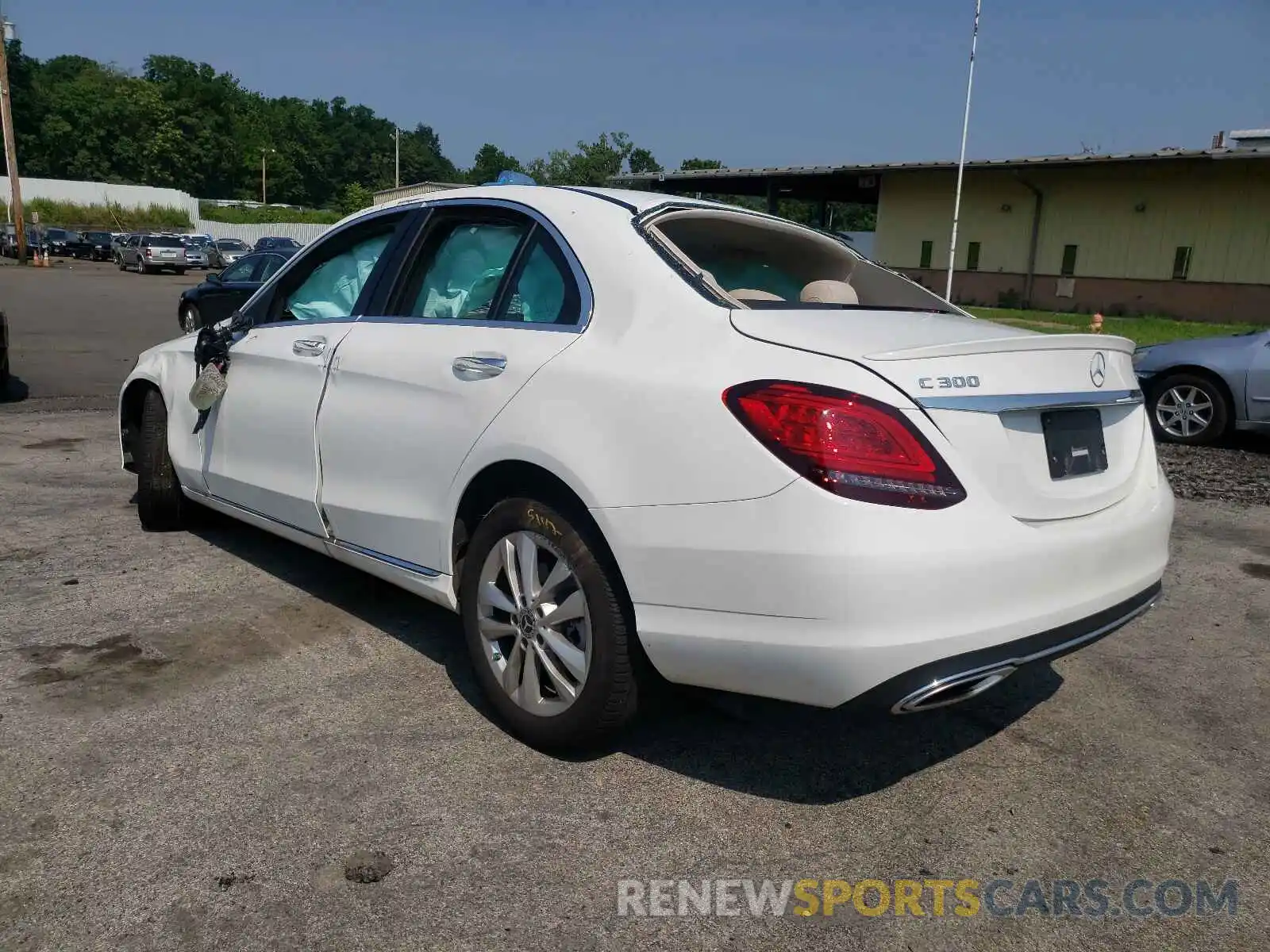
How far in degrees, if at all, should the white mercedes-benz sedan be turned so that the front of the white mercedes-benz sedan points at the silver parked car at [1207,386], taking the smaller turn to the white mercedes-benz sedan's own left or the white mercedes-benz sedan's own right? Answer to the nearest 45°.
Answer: approximately 90° to the white mercedes-benz sedan's own right

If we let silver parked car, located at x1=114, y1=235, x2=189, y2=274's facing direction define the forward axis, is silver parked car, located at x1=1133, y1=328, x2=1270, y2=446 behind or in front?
behind

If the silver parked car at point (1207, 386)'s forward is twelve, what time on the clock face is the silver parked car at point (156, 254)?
the silver parked car at point (156, 254) is roughly at 1 o'clock from the silver parked car at point (1207, 386).

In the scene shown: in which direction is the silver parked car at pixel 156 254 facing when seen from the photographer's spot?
facing away from the viewer and to the left of the viewer

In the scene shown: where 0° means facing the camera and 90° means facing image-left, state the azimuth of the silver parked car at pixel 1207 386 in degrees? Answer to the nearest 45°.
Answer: approximately 90°

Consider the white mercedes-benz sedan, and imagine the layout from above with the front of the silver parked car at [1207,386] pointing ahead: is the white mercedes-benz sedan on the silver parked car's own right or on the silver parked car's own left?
on the silver parked car's own left

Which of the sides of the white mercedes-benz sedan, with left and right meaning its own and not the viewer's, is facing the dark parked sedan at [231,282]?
front

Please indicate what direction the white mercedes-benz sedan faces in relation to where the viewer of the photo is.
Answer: facing away from the viewer and to the left of the viewer
